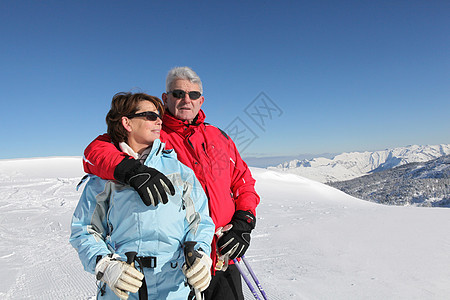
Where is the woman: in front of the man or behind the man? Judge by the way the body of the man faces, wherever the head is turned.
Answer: in front

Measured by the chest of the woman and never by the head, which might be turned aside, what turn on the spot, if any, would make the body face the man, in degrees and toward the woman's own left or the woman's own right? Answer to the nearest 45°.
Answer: approximately 135° to the woman's own left

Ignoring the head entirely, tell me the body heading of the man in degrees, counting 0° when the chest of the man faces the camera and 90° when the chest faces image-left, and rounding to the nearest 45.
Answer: approximately 0°

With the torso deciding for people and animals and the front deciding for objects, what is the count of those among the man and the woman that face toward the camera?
2
